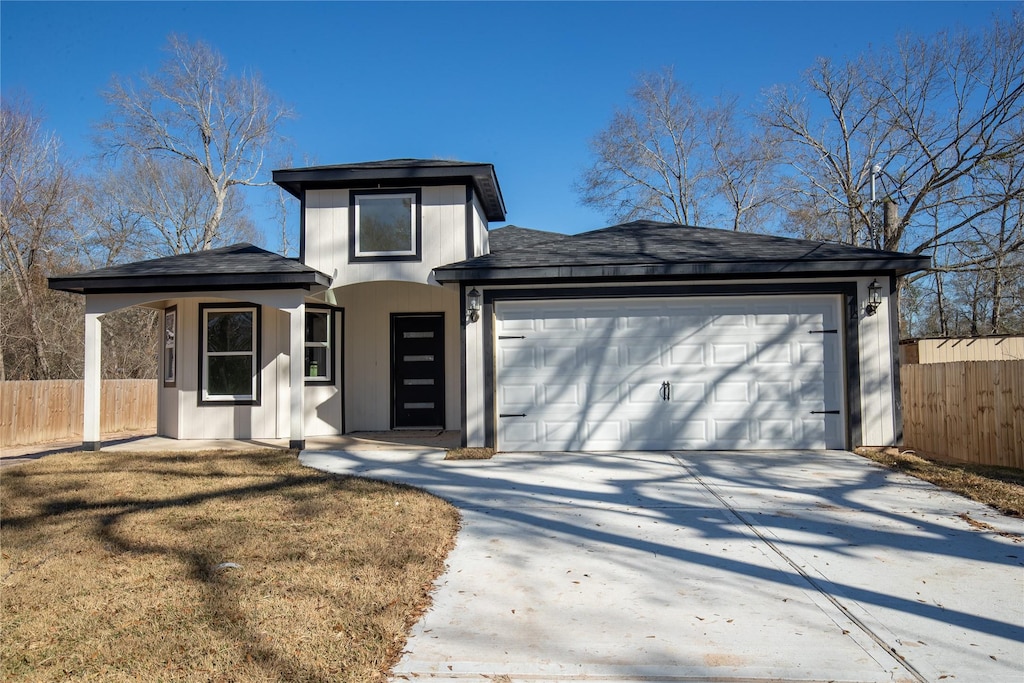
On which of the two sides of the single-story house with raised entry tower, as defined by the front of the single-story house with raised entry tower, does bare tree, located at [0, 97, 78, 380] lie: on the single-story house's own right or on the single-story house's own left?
on the single-story house's own right

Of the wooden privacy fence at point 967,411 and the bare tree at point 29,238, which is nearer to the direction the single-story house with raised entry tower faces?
the wooden privacy fence

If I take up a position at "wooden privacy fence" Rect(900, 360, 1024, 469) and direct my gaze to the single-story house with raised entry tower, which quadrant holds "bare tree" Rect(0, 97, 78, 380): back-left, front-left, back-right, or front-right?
front-right

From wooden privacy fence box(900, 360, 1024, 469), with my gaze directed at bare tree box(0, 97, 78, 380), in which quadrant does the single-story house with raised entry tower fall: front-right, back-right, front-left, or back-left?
front-left

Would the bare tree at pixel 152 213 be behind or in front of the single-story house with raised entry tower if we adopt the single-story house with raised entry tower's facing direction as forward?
behind

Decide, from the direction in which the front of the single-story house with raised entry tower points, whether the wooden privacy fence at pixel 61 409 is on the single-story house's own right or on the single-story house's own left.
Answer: on the single-story house's own right

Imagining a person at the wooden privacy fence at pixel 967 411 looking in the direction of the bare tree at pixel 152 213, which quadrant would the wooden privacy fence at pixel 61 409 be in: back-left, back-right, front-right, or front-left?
front-left

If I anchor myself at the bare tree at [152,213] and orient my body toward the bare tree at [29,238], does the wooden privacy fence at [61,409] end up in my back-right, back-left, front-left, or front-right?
front-left

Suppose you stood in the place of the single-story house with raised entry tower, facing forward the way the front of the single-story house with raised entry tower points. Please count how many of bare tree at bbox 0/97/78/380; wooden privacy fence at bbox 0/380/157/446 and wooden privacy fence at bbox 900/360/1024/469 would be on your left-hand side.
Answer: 1

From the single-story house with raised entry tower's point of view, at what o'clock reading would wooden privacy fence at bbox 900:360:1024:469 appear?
The wooden privacy fence is roughly at 9 o'clock from the single-story house with raised entry tower.

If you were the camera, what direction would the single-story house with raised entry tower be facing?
facing the viewer

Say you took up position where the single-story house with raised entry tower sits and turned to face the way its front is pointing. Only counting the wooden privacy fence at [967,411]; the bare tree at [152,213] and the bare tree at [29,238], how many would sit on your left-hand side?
1
